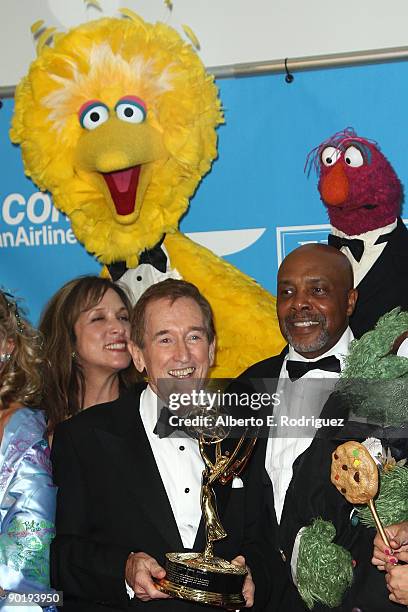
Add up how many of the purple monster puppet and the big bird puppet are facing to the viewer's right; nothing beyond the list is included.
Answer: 0

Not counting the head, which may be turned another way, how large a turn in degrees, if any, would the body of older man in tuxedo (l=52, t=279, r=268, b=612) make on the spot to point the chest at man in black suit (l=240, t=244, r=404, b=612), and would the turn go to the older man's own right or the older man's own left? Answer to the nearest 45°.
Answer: approximately 45° to the older man's own left

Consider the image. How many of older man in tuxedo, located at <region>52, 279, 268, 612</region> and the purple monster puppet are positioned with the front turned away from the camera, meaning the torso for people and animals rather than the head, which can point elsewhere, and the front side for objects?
0

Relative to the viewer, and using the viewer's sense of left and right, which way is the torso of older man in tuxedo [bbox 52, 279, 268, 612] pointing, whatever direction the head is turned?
facing the viewer and to the right of the viewer

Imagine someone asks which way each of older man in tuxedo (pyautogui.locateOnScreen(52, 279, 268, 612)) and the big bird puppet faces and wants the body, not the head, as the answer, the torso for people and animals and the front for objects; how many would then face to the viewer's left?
0

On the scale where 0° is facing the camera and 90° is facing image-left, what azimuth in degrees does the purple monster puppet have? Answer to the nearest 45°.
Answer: approximately 45°
